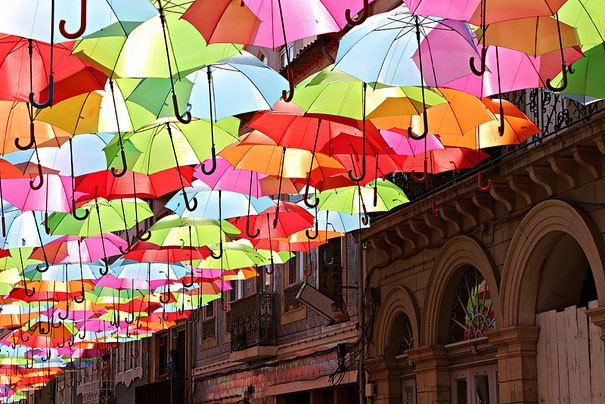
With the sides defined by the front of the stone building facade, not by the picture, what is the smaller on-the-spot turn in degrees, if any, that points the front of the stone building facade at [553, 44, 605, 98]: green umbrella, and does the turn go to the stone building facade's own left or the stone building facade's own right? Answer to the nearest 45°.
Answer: approximately 45° to the stone building facade's own left

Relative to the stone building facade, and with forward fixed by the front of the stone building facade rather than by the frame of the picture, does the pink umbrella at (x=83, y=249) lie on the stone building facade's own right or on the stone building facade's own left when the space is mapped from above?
on the stone building facade's own right

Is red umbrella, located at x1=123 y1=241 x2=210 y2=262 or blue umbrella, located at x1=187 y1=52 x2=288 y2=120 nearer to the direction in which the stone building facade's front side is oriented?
the blue umbrella

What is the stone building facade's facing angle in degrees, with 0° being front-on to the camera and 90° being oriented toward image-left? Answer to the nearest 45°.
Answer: approximately 45°

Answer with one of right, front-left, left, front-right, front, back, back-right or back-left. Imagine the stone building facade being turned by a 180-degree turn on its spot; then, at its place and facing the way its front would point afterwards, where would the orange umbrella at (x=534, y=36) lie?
back-right

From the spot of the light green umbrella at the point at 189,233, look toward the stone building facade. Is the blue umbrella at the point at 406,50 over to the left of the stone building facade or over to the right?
right

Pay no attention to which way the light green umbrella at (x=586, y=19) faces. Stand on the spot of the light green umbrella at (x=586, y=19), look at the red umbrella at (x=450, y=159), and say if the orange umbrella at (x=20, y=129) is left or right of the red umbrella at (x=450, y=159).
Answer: left

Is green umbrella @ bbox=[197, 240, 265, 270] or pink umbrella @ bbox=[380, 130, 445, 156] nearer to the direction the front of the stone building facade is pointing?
the pink umbrella

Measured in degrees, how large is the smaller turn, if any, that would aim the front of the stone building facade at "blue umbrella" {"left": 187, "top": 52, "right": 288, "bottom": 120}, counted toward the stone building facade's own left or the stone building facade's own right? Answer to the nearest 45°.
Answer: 0° — it already faces it
